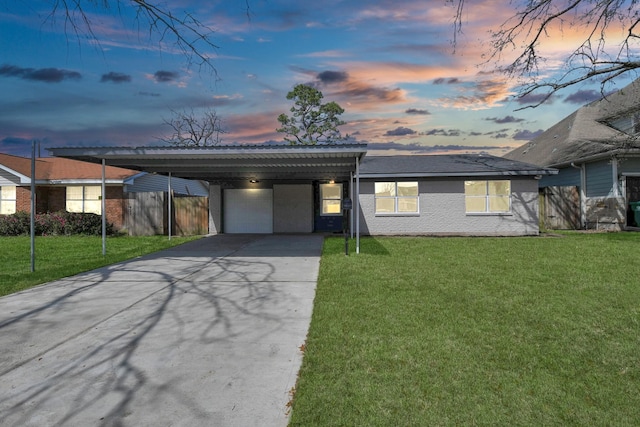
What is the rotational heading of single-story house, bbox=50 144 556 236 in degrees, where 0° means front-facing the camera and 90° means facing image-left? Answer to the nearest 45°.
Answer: approximately 0°

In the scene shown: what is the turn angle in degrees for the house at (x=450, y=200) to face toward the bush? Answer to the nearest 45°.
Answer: approximately 90° to its right

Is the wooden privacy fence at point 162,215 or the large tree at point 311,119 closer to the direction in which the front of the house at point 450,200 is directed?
the wooden privacy fence

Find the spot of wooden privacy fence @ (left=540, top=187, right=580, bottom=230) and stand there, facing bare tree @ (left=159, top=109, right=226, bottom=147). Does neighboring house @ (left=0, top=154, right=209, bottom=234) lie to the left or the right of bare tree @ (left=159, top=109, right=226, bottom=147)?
left

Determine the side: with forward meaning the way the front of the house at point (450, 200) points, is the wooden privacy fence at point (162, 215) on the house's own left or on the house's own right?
on the house's own right

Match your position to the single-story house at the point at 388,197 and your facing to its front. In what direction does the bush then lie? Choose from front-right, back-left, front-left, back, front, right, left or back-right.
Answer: right

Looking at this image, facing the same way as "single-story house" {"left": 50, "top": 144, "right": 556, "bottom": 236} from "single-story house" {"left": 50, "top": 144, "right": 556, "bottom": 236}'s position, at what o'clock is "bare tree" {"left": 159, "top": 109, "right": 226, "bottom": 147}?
The bare tree is roughly at 5 o'clock from the single-story house.

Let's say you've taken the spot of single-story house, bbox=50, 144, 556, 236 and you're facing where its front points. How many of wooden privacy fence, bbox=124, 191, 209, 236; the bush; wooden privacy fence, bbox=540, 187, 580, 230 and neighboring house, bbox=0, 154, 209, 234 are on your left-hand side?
1

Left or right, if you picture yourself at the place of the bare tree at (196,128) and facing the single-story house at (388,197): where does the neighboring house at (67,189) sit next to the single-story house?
right

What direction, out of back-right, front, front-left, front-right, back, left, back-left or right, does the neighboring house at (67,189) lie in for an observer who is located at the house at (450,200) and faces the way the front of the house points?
right

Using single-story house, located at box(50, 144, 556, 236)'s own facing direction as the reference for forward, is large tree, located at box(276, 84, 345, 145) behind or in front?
behind

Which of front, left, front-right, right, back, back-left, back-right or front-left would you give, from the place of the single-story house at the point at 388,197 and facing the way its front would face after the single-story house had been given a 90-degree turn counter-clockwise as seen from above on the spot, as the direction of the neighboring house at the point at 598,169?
front

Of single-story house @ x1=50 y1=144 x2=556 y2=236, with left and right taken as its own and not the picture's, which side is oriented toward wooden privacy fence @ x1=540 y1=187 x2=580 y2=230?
left
